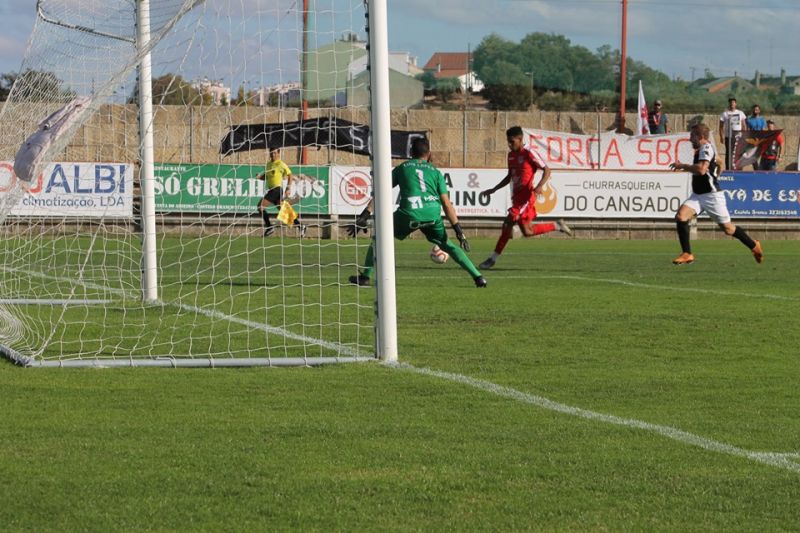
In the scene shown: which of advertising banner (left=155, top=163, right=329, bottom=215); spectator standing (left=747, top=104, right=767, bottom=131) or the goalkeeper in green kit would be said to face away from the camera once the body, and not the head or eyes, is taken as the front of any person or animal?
the goalkeeper in green kit

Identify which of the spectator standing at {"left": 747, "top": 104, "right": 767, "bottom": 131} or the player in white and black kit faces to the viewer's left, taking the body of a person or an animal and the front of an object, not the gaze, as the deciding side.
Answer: the player in white and black kit

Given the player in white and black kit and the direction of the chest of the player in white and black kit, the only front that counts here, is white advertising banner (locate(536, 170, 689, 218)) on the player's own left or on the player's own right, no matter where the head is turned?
on the player's own right

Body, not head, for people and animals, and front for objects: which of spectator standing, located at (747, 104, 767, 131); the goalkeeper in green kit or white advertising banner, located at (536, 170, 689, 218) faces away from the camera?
the goalkeeper in green kit

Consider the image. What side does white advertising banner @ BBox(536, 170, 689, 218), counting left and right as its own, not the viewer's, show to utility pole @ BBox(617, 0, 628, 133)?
back

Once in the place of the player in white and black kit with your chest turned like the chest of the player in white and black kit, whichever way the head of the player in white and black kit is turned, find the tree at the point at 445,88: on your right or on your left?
on your right

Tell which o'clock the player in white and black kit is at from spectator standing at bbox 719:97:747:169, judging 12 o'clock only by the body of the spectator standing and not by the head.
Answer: The player in white and black kit is roughly at 12 o'clock from the spectator standing.
